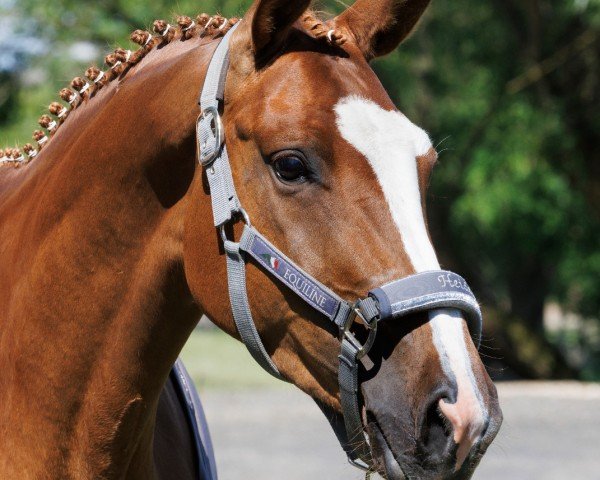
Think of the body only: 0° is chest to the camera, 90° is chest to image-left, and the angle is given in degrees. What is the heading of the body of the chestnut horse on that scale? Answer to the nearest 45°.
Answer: approximately 315°
